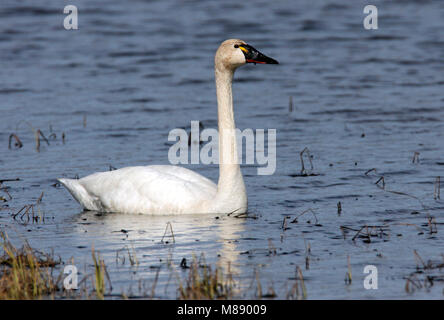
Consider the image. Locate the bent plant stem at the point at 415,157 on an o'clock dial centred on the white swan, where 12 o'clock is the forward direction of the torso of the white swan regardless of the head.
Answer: The bent plant stem is roughly at 11 o'clock from the white swan.

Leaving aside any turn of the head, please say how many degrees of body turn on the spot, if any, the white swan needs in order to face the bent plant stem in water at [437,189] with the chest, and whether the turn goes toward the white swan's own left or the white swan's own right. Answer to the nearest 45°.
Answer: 0° — it already faces it

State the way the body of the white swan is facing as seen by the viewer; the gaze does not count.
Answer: to the viewer's right

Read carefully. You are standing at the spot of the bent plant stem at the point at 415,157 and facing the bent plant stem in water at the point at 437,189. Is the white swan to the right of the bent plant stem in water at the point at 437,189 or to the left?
right
